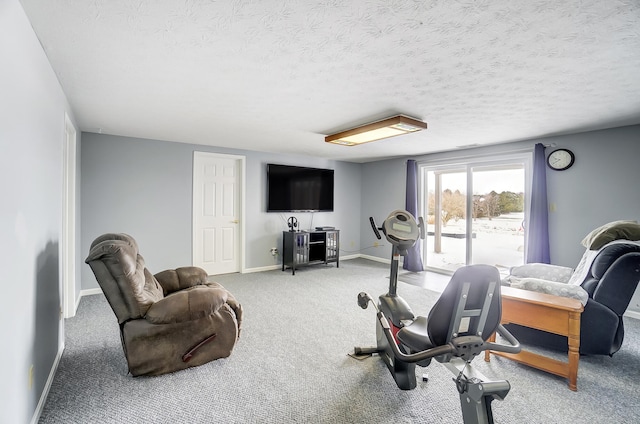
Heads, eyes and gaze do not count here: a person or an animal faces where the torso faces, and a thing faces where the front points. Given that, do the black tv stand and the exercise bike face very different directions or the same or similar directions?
very different directions

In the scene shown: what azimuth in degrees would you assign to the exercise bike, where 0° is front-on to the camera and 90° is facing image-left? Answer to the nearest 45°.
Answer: approximately 135°

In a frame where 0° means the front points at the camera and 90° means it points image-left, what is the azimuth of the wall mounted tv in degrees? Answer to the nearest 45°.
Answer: approximately 315°

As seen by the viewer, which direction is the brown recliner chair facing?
to the viewer's right

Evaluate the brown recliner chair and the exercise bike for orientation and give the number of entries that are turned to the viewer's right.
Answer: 1

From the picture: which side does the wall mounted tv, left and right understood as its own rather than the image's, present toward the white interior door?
right

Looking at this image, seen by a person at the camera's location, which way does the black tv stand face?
facing the viewer and to the right of the viewer

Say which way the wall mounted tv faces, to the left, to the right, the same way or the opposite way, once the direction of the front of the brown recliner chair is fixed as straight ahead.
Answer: to the right

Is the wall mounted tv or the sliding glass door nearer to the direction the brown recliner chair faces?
the sliding glass door

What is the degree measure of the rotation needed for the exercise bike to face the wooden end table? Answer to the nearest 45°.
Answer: approximately 90° to its right

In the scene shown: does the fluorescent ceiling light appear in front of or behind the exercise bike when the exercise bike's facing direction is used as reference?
in front

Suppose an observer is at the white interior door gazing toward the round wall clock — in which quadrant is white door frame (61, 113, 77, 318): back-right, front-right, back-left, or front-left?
back-right

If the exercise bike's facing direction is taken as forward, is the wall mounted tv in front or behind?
in front

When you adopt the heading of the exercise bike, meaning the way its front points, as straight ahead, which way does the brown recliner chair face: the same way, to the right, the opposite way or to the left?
to the right

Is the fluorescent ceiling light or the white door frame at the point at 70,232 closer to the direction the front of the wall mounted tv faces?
the fluorescent ceiling light
